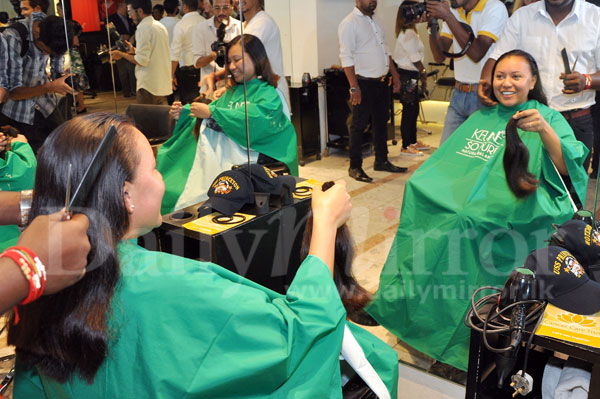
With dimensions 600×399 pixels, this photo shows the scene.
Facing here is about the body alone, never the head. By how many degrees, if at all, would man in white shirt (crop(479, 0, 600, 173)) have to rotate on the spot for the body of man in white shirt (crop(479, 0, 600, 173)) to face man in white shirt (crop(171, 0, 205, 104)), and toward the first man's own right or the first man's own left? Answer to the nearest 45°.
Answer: approximately 90° to the first man's own right

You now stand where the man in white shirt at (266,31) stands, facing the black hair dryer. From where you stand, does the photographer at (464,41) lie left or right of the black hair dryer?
left

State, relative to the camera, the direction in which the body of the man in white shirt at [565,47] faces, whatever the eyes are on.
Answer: toward the camera

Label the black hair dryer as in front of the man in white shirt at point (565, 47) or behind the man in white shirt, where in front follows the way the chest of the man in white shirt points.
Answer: in front
